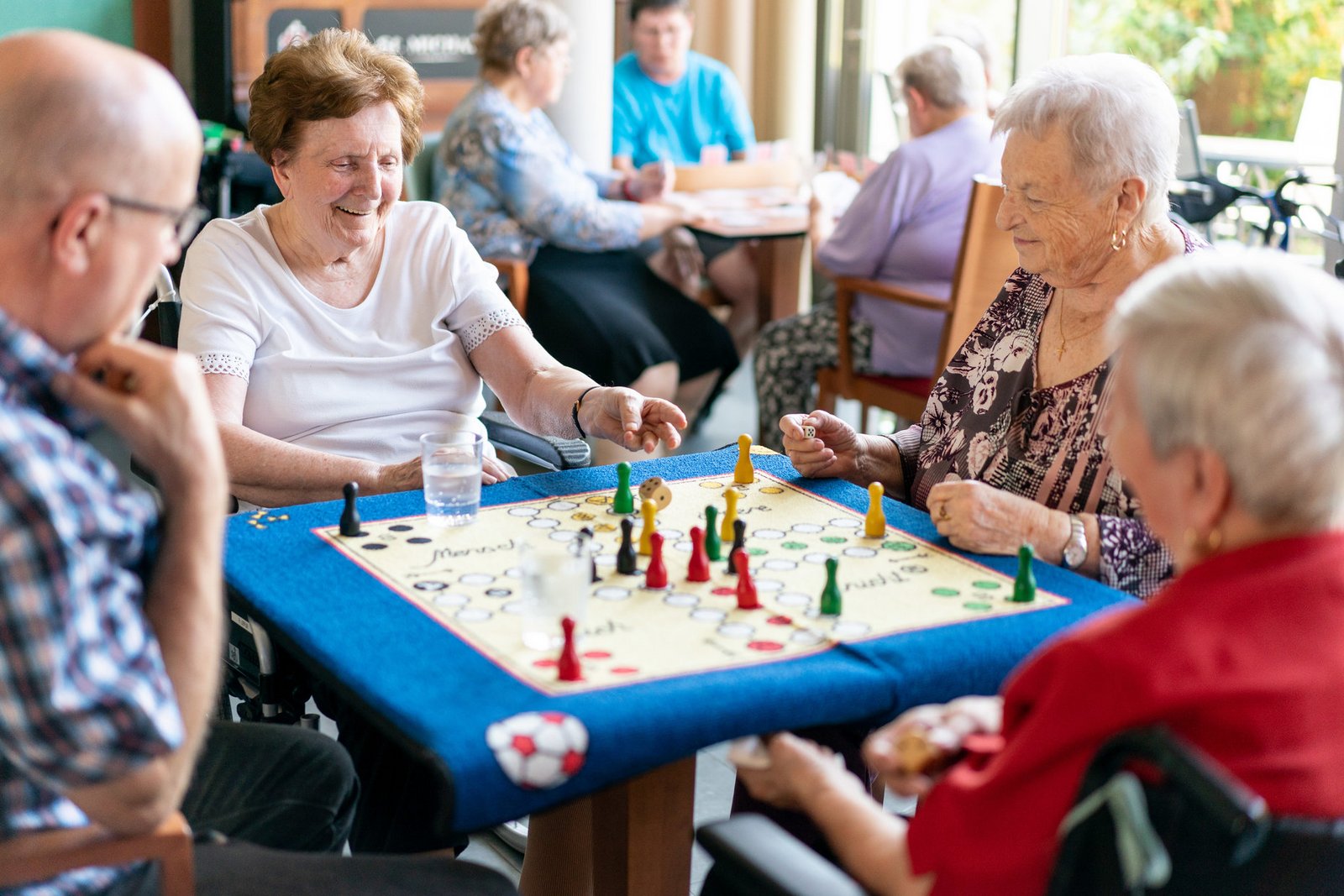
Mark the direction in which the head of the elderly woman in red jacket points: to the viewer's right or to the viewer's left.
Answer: to the viewer's left

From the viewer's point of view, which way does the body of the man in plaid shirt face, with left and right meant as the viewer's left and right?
facing away from the viewer and to the right of the viewer

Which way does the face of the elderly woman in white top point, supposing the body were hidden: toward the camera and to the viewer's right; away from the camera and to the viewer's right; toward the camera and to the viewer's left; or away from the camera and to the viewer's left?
toward the camera and to the viewer's right

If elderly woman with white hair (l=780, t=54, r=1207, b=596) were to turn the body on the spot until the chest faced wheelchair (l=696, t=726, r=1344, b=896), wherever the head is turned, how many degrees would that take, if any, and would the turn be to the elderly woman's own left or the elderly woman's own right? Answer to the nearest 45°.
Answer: approximately 45° to the elderly woman's own left

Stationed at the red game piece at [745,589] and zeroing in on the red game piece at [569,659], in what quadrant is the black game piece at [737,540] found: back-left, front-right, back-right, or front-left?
back-right

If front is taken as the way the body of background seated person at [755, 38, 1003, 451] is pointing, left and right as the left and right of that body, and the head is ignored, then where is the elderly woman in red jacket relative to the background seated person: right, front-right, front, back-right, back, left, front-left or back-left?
back-left

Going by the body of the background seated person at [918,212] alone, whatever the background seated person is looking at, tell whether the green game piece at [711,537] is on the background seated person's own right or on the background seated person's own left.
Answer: on the background seated person's own left

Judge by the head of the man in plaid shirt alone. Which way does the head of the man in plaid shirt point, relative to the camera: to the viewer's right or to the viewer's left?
to the viewer's right

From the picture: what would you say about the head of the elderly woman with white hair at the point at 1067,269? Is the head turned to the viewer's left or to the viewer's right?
to the viewer's left

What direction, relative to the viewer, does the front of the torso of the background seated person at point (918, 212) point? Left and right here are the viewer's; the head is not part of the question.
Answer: facing away from the viewer and to the left of the viewer

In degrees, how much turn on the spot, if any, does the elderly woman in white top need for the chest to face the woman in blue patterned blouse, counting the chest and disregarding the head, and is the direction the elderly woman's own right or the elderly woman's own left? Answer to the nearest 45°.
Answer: approximately 135° to the elderly woman's own left

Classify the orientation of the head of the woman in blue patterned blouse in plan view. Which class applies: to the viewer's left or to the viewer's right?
to the viewer's right

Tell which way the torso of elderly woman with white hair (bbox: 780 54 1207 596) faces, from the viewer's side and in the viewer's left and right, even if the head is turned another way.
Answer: facing the viewer and to the left of the viewer
